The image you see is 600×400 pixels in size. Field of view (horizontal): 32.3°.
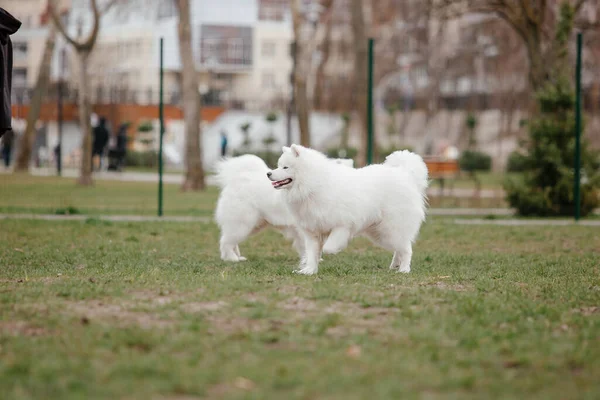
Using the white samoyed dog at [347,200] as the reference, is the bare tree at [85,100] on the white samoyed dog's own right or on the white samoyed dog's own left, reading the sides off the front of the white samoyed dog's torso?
on the white samoyed dog's own right

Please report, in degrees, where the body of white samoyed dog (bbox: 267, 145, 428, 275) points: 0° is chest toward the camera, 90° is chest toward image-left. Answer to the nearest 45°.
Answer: approximately 90°

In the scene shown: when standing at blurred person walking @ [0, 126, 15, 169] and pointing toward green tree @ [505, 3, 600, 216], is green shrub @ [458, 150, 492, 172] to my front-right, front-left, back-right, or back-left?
front-left

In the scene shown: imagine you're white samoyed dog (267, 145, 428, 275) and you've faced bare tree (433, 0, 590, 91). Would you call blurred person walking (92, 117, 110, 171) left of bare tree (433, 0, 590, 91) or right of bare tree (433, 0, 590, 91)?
left

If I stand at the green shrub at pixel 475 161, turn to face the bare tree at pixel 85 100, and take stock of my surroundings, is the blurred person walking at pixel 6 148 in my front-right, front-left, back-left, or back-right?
front-right

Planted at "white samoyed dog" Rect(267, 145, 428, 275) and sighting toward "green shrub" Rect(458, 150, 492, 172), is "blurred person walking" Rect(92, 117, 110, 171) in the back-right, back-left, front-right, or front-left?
front-left

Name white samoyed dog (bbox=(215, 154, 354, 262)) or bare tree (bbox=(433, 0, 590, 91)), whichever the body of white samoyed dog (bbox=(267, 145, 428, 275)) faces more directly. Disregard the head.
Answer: the white samoyed dog

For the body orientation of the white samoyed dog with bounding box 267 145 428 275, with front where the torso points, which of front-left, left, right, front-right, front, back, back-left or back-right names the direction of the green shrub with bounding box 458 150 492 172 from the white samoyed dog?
right

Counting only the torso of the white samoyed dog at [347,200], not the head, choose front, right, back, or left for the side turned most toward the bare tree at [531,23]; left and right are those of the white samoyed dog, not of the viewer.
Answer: right

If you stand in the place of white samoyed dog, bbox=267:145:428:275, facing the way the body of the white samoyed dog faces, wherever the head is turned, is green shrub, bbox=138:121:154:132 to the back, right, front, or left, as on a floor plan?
right
